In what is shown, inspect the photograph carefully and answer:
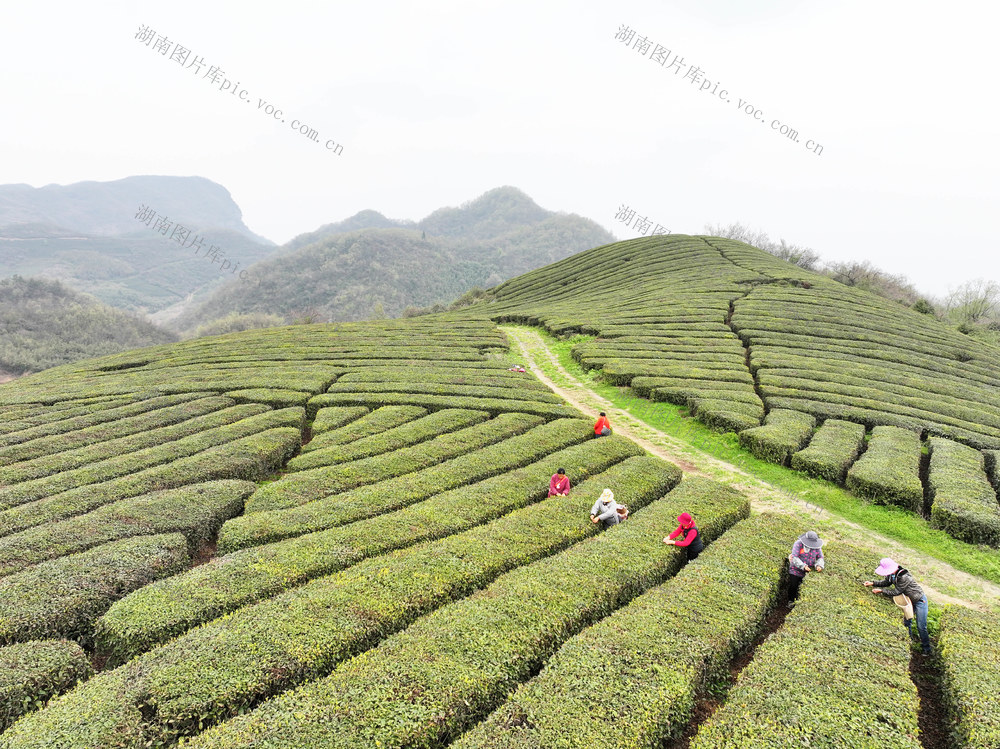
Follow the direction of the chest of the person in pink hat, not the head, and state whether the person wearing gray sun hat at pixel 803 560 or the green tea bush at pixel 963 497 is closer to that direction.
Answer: the person wearing gray sun hat

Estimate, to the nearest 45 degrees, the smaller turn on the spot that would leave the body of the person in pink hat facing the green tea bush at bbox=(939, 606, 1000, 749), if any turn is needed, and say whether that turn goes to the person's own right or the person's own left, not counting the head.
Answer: approximately 135° to the person's own left

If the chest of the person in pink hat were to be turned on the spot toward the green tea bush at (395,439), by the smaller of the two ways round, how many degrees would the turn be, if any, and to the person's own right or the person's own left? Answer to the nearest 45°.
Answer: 0° — they already face it

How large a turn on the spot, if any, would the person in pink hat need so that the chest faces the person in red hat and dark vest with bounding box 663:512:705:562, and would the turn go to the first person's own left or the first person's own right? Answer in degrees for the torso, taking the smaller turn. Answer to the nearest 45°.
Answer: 0° — they already face them

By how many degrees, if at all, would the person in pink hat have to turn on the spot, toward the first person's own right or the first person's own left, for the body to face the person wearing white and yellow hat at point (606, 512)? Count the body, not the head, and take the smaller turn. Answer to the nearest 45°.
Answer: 0° — they already face them

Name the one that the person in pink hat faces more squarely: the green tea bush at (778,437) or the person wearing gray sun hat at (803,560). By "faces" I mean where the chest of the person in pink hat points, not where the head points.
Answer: the person wearing gray sun hat

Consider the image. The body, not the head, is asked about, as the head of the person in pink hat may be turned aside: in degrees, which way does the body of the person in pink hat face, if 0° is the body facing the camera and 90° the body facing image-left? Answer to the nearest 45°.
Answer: approximately 90°

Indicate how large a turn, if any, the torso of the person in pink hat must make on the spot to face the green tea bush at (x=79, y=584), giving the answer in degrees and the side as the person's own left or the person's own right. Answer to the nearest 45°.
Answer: approximately 45° to the person's own left

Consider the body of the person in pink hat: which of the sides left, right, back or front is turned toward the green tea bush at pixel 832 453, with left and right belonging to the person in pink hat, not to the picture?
right
